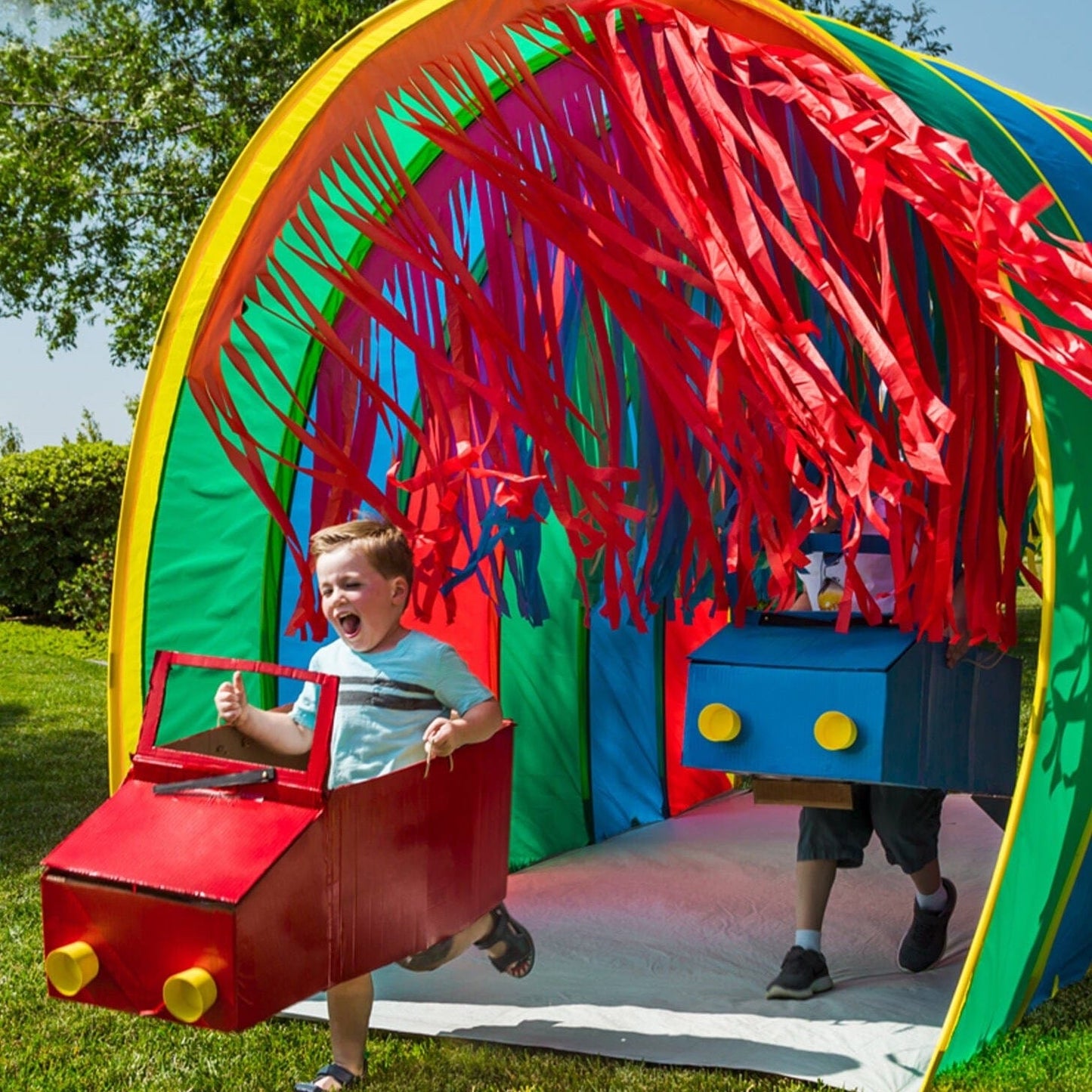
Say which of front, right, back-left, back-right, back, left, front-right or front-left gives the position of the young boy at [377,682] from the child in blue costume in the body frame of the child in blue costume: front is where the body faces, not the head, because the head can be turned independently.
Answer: front

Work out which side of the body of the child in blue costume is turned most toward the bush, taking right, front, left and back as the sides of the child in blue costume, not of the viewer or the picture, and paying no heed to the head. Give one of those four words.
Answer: right

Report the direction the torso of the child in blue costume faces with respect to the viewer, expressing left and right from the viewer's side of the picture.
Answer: facing the viewer and to the left of the viewer

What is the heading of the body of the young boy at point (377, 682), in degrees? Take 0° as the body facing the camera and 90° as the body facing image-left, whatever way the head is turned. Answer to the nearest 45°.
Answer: approximately 45°

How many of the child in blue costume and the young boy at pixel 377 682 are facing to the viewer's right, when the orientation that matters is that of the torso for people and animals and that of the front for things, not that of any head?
0

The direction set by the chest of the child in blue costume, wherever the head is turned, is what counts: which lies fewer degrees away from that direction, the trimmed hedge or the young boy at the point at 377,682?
the young boy

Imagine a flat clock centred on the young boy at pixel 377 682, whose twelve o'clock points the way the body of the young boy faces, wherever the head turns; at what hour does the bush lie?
The bush is roughly at 4 o'clock from the young boy.

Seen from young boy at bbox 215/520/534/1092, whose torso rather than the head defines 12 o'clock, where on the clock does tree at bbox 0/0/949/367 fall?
The tree is roughly at 4 o'clock from the young boy.

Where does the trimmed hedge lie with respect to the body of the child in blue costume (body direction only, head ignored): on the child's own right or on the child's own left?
on the child's own right

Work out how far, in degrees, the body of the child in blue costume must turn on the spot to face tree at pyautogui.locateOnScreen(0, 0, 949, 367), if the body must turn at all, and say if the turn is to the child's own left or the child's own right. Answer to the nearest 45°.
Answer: approximately 90° to the child's own right

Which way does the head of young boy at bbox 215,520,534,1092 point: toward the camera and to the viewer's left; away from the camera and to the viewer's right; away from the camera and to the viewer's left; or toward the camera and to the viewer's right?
toward the camera and to the viewer's left
